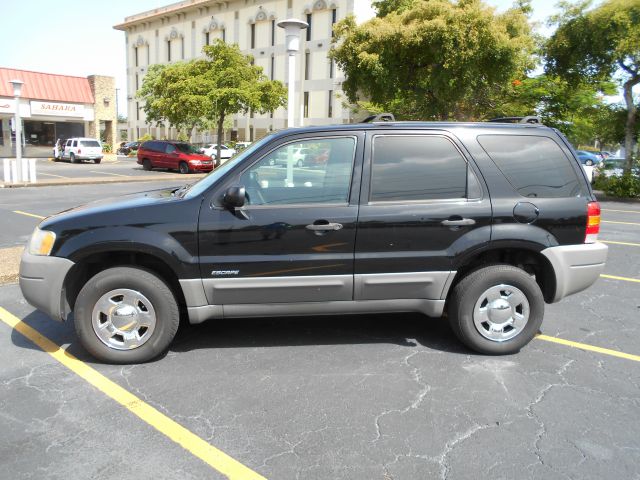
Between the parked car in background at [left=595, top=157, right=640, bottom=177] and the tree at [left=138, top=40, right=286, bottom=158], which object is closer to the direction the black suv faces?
the tree

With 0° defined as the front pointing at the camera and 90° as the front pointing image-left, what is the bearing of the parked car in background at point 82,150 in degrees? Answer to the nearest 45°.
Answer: approximately 135°

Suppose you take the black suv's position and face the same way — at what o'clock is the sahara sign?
The sahara sign is roughly at 2 o'clock from the black suv.

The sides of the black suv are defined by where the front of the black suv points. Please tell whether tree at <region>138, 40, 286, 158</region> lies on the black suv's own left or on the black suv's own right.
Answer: on the black suv's own right

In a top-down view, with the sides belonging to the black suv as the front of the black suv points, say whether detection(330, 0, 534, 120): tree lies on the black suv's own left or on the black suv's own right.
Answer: on the black suv's own right

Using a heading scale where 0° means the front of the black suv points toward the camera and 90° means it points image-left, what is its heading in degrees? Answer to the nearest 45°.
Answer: approximately 90°

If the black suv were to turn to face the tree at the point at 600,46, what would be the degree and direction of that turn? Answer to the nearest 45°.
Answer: approximately 135° to its right

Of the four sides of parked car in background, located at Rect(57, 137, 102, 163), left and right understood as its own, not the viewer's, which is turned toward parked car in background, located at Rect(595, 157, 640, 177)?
back
